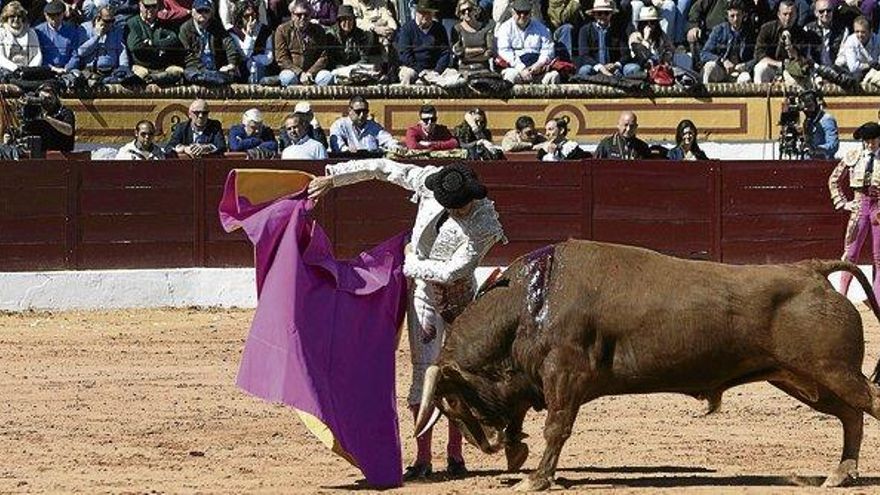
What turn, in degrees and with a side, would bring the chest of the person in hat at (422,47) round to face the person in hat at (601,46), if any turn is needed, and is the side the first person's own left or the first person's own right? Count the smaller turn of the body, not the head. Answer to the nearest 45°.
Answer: approximately 90° to the first person's own left

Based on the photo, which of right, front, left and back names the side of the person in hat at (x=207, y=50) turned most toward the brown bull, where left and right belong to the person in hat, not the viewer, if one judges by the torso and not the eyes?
front

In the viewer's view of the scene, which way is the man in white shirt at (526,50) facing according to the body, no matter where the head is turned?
toward the camera

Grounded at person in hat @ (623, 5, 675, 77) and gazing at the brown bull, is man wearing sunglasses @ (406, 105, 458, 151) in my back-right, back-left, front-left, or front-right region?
front-right

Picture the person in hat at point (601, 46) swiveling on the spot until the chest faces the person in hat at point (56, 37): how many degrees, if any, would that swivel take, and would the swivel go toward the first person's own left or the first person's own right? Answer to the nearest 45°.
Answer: approximately 90° to the first person's own right

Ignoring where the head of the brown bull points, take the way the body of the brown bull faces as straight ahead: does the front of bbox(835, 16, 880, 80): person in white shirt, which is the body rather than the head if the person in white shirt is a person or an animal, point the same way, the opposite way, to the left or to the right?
to the left

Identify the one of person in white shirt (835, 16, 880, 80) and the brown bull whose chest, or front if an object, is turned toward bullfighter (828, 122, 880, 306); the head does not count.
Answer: the person in white shirt

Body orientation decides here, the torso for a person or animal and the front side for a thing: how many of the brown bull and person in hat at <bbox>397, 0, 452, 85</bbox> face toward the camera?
1

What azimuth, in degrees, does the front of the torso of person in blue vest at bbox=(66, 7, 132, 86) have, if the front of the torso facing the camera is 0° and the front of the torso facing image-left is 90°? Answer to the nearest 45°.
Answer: approximately 0°

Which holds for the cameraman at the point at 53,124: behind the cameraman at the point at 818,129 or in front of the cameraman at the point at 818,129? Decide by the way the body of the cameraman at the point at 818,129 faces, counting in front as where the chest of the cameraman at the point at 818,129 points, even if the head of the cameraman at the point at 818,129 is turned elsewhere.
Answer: in front

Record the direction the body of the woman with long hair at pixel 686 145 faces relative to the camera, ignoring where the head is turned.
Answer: toward the camera

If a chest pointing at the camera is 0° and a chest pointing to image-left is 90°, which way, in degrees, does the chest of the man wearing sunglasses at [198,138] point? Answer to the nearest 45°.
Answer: approximately 0°

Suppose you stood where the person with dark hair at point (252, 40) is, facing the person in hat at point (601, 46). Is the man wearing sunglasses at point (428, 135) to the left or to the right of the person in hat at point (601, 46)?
right

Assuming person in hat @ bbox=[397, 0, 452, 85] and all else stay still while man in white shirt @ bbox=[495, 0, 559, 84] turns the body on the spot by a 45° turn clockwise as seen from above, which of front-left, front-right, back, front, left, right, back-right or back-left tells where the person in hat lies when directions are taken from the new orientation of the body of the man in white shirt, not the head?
front-right

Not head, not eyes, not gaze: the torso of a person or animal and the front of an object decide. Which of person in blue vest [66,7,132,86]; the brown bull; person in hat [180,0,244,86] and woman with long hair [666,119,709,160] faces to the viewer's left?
the brown bull
